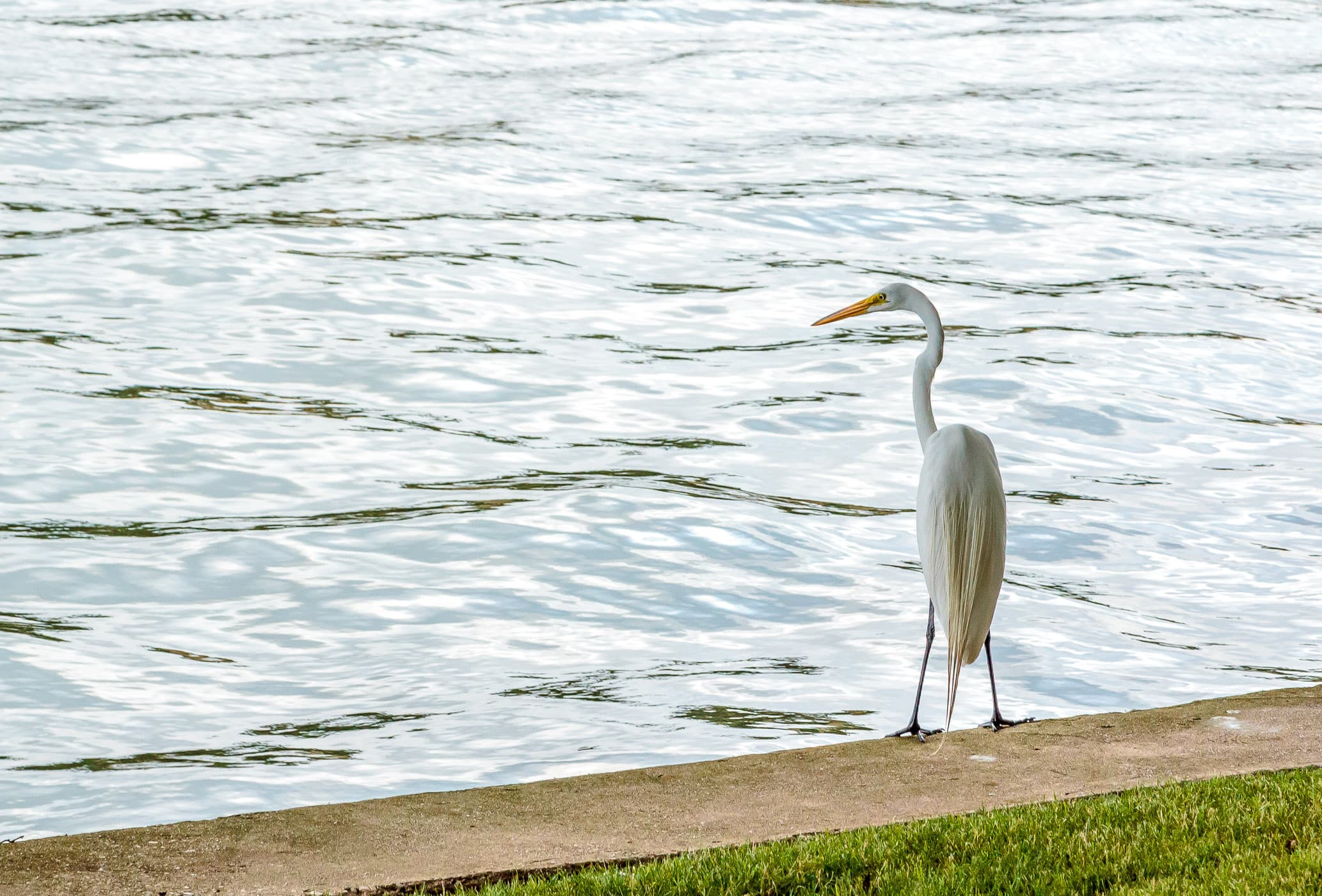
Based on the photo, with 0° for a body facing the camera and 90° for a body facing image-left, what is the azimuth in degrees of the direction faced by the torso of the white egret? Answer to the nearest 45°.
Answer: approximately 180°
